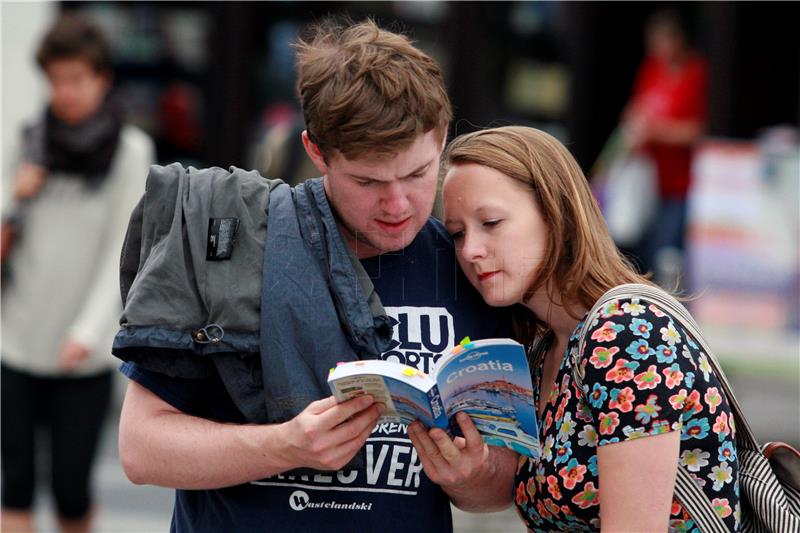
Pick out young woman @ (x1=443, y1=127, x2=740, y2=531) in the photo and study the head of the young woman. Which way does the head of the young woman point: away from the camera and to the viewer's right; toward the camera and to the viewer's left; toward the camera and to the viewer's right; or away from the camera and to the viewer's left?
toward the camera and to the viewer's left

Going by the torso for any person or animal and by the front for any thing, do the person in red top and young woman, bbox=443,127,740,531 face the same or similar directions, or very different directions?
same or similar directions

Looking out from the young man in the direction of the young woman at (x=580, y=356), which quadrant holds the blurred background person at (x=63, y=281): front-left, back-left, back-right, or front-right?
back-left

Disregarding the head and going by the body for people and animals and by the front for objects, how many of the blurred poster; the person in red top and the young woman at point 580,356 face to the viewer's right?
0

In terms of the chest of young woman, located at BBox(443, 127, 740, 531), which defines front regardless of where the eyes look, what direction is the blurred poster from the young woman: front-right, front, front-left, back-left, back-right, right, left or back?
back-right

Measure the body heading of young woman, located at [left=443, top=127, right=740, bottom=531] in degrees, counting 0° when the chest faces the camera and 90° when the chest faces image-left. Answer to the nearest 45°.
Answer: approximately 45°

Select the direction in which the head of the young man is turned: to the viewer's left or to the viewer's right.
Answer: to the viewer's right

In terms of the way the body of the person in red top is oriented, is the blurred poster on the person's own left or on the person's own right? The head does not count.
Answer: on the person's own left

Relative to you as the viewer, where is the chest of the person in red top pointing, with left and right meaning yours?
facing the viewer and to the left of the viewer

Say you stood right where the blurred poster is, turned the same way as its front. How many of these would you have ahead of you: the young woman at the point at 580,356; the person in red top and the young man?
2

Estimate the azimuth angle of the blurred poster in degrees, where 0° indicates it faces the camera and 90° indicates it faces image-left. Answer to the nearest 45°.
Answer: approximately 0°

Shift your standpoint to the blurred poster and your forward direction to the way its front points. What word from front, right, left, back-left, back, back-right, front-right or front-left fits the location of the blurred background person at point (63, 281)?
front-right

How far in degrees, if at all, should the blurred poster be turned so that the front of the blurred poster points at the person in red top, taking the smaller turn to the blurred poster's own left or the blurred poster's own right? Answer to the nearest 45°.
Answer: approximately 135° to the blurred poster's own right

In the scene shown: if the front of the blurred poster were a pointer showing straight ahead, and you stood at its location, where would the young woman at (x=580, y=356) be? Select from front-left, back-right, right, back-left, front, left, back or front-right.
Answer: front
